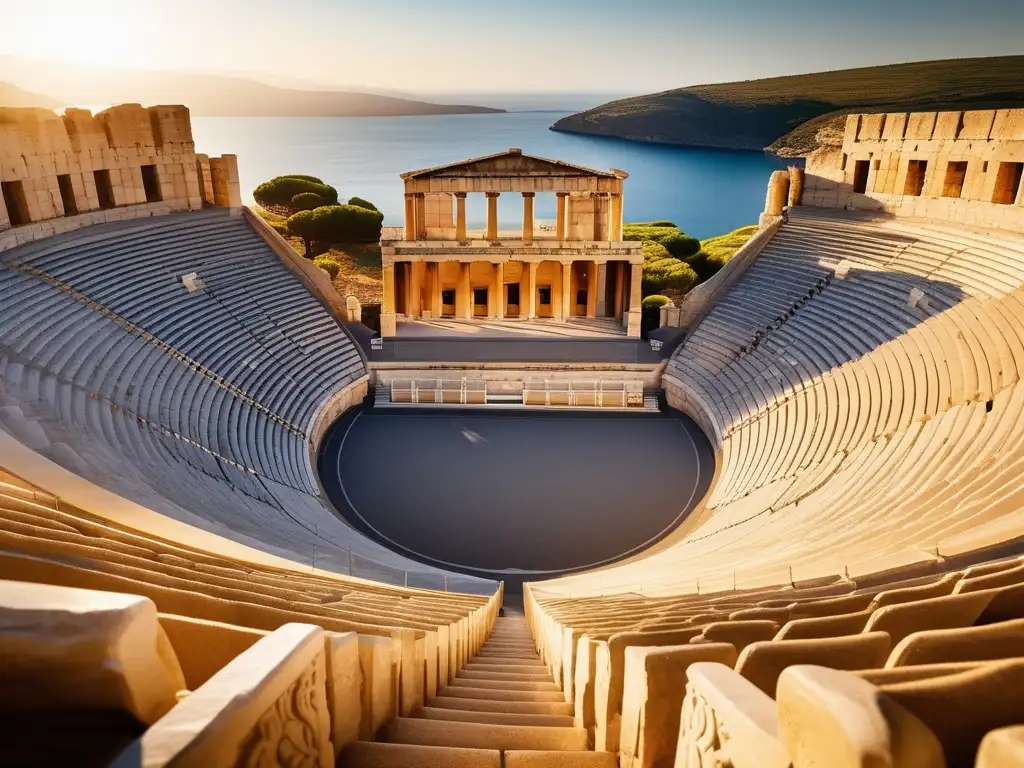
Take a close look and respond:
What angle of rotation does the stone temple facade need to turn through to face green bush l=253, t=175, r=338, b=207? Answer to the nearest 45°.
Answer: approximately 135° to its right

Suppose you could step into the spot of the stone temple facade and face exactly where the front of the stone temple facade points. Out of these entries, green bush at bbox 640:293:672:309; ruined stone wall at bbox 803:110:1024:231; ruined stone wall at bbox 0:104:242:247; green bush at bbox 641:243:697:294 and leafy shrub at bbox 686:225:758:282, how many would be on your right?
1

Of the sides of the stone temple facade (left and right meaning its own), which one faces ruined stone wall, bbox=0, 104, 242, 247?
right

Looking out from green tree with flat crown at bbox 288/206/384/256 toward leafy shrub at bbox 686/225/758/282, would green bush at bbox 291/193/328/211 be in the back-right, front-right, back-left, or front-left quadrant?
back-left

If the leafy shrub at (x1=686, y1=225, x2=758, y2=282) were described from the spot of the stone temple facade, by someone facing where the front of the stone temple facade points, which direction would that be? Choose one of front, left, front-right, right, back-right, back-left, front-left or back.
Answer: back-left

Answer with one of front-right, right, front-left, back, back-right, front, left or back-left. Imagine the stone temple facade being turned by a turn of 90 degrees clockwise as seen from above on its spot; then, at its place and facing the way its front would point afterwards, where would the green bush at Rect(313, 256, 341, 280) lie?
front-right

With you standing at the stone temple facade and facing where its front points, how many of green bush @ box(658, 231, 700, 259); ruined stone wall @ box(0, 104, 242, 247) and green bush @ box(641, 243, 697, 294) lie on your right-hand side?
1

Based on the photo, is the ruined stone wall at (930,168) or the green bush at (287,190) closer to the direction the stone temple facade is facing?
the ruined stone wall

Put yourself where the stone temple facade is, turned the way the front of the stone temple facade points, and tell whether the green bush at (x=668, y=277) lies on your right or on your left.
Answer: on your left

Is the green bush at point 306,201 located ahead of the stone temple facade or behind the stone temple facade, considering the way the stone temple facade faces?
behind

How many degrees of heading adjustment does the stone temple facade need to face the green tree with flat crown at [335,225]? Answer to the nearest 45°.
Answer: approximately 135° to its right

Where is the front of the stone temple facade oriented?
toward the camera

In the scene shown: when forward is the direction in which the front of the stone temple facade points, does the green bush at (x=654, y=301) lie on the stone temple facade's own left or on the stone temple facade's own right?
on the stone temple facade's own left

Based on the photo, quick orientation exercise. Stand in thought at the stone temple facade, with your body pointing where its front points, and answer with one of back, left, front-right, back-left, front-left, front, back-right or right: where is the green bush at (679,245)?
back-left
